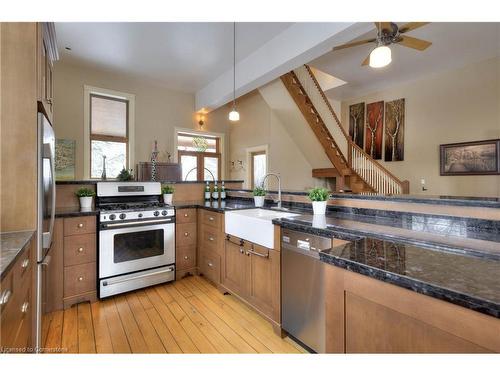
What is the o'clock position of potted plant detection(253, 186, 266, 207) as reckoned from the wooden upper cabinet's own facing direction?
The potted plant is roughly at 12 o'clock from the wooden upper cabinet.

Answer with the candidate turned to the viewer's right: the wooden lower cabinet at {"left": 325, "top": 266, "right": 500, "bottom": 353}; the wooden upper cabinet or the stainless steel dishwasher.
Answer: the wooden upper cabinet

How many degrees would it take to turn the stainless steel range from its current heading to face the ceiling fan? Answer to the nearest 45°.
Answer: approximately 45° to its left

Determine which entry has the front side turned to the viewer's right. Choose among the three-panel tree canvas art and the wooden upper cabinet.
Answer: the wooden upper cabinet

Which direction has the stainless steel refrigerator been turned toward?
to the viewer's right

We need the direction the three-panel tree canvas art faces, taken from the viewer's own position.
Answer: facing the viewer and to the left of the viewer

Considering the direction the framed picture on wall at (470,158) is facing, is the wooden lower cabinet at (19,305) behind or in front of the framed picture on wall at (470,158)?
in front

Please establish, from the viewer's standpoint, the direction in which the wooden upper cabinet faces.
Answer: facing to the right of the viewer

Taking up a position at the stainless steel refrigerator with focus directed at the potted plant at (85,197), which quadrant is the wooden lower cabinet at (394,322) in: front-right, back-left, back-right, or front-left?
back-right

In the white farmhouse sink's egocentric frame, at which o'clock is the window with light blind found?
The window with light blind is roughly at 3 o'clock from the white farmhouse sink.

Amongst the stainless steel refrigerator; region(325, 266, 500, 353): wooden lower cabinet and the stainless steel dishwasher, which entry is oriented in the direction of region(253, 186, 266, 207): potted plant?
the stainless steel refrigerator

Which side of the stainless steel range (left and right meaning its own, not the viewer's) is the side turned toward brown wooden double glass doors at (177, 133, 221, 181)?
back

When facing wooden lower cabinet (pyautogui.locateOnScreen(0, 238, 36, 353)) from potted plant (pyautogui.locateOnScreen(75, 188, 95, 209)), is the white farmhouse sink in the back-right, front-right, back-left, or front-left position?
front-left

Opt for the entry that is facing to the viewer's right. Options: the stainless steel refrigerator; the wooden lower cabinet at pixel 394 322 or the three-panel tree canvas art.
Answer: the stainless steel refrigerator

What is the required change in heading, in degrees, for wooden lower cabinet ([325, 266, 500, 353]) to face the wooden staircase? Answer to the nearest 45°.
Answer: approximately 135° to its right

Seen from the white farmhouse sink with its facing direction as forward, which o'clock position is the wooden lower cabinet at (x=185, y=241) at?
The wooden lower cabinet is roughly at 3 o'clock from the white farmhouse sink.
